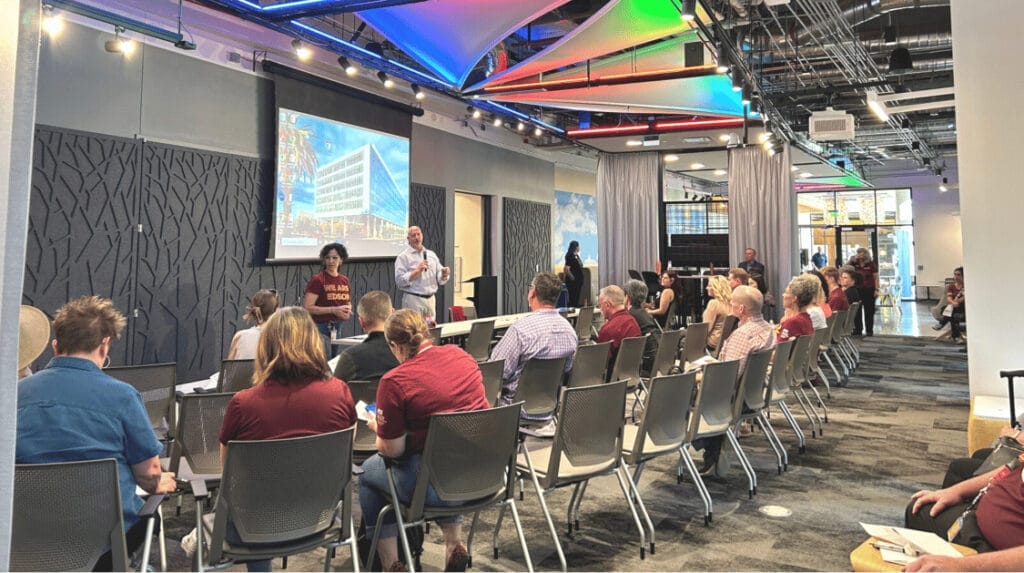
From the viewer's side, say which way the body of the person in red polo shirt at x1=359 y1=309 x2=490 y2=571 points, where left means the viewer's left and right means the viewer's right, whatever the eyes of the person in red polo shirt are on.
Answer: facing away from the viewer and to the left of the viewer

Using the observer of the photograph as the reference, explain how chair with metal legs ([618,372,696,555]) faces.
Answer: facing away from the viewer and to the left of the viewer

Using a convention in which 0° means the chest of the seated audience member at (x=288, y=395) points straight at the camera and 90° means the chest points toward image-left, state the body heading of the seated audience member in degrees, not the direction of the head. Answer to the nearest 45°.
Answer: approximately 180°

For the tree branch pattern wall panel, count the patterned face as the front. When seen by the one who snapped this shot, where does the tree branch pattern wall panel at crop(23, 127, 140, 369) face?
facing the viewer and to the right of the viewer

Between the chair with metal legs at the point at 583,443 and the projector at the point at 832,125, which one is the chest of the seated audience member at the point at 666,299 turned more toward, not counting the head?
the chair with metal legs

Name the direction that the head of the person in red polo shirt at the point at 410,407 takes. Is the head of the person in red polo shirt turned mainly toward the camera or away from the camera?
away from the camera

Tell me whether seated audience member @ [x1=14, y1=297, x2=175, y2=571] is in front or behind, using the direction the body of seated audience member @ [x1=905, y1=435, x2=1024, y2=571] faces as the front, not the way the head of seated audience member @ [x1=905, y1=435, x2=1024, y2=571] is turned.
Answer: in front

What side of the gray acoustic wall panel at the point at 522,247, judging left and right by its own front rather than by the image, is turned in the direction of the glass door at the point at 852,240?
left

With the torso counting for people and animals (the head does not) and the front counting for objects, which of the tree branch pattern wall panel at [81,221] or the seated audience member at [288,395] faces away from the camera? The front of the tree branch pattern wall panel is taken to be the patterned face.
the seated audience member

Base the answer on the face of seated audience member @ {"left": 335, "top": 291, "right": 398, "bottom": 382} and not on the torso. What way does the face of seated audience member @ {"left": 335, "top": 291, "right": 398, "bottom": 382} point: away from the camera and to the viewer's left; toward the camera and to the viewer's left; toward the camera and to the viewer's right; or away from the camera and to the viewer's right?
away from the camera and to the viewer's left

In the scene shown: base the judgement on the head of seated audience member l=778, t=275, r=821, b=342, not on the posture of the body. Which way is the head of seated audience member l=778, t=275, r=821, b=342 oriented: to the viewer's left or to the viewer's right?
to the viewer's left

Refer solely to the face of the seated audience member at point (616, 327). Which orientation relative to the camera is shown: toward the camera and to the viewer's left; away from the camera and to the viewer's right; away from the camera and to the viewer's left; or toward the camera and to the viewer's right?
away from the camera and to the viewer's left

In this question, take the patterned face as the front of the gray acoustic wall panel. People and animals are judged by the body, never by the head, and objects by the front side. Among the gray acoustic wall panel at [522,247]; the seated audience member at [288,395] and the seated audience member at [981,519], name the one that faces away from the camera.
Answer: the seated audience member at [288,395]

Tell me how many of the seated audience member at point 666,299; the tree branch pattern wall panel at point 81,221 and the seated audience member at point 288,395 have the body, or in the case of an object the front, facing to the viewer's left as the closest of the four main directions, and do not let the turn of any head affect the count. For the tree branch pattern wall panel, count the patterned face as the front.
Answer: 1

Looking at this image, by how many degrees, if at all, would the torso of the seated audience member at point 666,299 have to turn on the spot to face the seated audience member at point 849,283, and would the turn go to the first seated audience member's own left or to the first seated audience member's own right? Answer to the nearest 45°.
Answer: approximately 135° to the first seated audience member's own right
